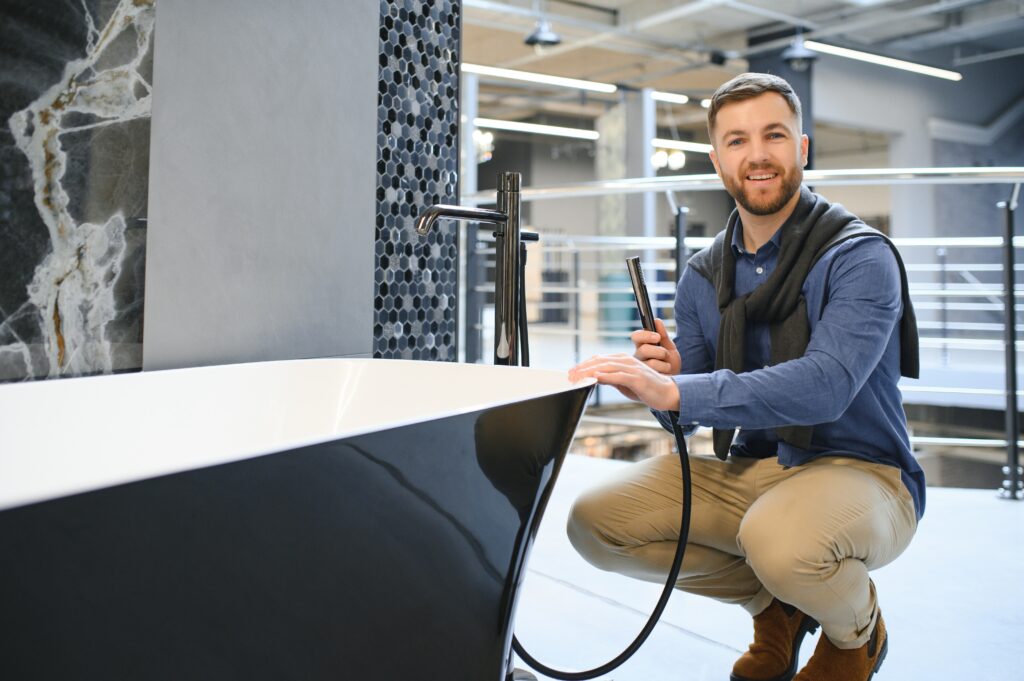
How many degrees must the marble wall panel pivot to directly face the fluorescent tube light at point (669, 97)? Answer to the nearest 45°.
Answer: approximately 135° to its left

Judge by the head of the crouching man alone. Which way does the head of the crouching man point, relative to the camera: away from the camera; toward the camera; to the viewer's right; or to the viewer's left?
toward the camera

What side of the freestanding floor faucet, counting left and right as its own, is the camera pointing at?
left

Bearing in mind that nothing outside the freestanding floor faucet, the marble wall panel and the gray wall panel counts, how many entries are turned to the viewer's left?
1

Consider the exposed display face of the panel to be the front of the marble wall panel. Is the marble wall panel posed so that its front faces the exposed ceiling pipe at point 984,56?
no

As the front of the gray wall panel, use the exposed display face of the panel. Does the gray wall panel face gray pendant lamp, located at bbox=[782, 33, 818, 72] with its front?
no

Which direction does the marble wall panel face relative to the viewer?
toward the camera

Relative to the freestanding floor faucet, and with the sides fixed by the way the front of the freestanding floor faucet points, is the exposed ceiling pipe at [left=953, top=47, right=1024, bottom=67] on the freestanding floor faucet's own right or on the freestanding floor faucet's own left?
on the freestanding floor faucet's own right

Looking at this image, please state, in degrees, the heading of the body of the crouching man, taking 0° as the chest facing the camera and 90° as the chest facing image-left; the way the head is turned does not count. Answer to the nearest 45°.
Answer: approximately 45°

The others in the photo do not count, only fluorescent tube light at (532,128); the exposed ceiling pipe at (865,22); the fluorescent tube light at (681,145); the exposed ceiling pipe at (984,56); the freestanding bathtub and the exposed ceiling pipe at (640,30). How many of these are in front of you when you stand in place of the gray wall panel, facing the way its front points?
1

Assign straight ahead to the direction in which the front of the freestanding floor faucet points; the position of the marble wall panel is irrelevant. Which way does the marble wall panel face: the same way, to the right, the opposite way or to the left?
to the left

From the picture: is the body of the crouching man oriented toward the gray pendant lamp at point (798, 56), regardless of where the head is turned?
no

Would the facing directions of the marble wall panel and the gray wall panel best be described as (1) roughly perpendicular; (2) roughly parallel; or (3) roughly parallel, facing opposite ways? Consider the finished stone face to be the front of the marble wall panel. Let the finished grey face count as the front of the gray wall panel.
roughly parallel
